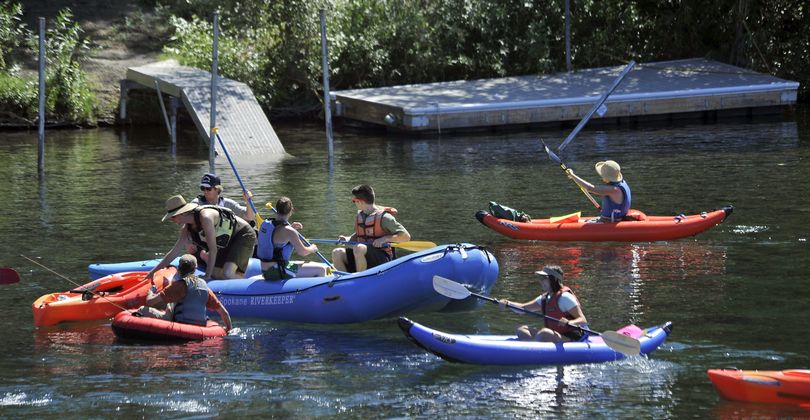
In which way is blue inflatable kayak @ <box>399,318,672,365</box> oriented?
to the viewer's left

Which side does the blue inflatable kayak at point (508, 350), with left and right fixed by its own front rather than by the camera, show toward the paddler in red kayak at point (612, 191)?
right

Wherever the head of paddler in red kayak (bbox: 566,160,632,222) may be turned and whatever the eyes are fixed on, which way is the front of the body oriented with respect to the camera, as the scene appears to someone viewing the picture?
to the viewer's left

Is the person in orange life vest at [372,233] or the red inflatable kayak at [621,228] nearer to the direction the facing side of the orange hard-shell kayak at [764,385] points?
the person in orange life vest

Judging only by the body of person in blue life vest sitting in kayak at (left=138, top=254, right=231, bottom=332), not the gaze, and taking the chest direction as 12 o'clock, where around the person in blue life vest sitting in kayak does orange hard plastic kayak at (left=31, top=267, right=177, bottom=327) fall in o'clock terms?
The orange hard plastic kayak is roughly at 12 o'clock from the person in blue life vest sitting in kayak.

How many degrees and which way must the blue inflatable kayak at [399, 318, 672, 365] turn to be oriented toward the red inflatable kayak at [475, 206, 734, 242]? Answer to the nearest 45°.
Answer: approximately 90° to its right

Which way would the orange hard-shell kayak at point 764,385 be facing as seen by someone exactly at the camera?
facing to the left of the viewer
